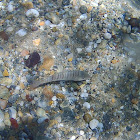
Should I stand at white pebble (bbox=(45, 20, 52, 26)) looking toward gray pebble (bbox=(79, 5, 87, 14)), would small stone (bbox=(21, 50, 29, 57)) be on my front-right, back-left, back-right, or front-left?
back-right

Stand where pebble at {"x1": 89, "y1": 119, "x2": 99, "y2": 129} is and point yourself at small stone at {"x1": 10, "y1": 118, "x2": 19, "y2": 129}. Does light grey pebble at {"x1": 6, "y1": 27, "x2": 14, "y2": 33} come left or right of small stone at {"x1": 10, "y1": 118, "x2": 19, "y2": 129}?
right

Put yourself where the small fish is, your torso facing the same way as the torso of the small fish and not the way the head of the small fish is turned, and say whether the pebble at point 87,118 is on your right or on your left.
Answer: on your right

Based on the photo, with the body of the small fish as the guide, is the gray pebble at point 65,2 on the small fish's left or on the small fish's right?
on the small fish's left

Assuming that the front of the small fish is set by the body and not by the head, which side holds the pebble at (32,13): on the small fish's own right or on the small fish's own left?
on the small fish's own left

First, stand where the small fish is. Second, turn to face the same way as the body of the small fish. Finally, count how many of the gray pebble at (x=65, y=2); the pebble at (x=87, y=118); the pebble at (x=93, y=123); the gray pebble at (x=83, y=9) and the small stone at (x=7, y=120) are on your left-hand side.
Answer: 2

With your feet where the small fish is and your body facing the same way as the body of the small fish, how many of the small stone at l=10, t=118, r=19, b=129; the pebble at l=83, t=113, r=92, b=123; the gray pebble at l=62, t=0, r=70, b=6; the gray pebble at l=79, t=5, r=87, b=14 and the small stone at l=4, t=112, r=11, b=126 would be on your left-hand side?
2

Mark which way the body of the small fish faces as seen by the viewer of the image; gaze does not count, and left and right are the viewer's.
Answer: facing to the right of the viewer
